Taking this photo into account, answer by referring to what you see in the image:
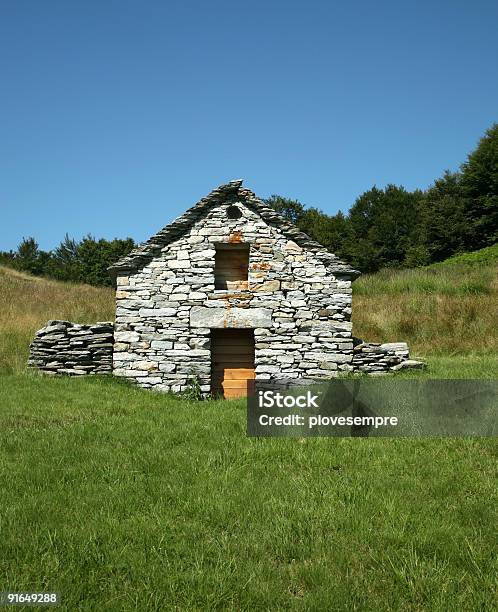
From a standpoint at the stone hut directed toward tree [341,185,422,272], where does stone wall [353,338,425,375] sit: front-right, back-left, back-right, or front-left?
front-right

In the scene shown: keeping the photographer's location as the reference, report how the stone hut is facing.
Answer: facing the viewer

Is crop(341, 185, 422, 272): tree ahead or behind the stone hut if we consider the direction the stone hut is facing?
behind

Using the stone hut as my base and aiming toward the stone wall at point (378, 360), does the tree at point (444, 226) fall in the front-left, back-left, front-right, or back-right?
front-left

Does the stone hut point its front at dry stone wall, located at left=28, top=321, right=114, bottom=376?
no

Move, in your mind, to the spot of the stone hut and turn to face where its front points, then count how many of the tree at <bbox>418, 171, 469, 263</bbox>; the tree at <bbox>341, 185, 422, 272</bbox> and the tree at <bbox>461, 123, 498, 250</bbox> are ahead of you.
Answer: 0

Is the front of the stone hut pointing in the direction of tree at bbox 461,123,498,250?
no

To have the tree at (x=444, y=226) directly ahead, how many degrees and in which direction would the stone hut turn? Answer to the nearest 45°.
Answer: approximately 135° to its left

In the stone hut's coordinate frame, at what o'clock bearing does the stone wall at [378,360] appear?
The stone wall is roughly at 9 o'clock from the stone hut.
